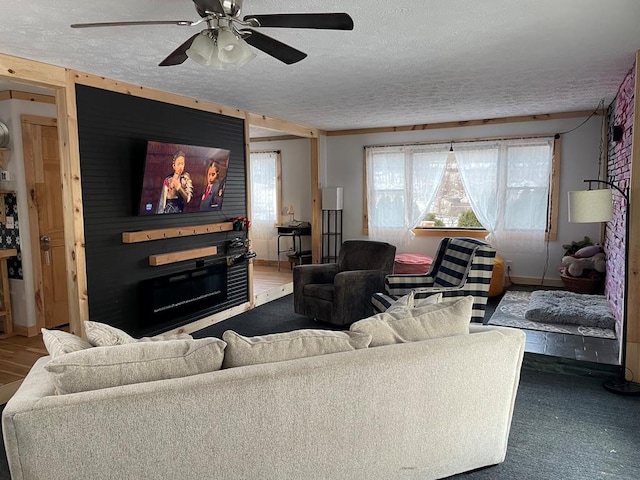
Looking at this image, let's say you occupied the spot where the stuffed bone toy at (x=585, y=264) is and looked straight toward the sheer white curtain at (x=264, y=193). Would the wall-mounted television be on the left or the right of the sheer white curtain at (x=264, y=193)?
left

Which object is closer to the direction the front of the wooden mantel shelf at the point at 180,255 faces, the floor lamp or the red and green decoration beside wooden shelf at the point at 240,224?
the floor lamp

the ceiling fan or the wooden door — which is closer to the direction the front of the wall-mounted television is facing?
the ceiling fan

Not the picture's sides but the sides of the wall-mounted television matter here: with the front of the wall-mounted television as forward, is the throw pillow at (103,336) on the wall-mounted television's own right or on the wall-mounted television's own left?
on the wall-mounted television's own right

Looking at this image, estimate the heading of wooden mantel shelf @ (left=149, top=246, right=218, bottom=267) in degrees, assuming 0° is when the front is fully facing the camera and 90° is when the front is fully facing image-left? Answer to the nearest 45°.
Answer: approximately 315°

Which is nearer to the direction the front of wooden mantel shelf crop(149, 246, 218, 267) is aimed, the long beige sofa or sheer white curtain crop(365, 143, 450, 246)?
the long beige sofa

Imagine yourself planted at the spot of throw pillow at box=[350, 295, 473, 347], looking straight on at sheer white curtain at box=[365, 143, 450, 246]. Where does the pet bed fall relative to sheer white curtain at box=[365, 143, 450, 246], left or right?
right

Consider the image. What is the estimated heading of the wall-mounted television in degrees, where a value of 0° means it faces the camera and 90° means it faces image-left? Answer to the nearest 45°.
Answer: approximately 315°

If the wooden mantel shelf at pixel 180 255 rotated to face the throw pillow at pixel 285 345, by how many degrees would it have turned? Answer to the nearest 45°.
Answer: approximately 45° to its right

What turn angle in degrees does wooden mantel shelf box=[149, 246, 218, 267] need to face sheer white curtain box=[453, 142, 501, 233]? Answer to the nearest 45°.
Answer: approximately 45° to its left

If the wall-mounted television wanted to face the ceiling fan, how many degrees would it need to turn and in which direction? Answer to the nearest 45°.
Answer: approximately 45° to its right

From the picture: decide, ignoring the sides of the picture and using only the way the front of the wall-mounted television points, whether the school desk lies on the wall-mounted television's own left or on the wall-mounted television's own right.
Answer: on the wall-mounted television's own left
